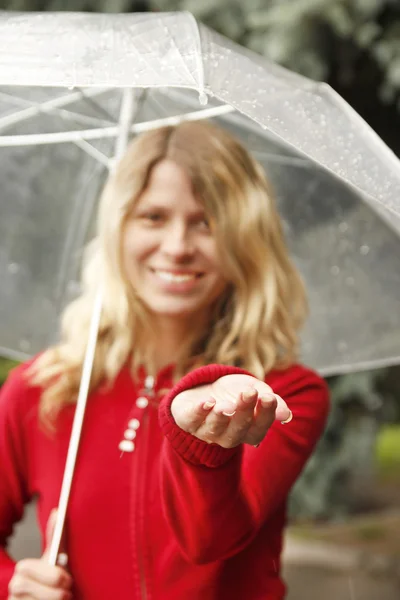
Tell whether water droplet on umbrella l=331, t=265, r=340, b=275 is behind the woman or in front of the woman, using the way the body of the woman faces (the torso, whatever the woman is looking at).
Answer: behind

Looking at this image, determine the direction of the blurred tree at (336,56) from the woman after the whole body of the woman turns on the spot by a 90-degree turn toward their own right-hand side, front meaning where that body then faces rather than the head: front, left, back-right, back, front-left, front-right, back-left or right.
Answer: right

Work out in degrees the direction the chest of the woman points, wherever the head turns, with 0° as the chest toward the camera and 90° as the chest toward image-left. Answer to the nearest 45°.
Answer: approximately 0°
